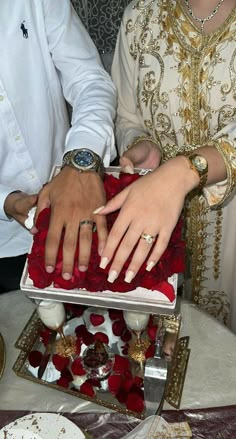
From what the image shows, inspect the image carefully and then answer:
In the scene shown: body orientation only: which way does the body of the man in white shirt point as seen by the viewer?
toward the camera

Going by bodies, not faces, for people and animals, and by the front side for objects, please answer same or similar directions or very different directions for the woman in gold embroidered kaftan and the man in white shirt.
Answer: same or similar directions

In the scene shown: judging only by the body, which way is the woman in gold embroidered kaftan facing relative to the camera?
toward the camera

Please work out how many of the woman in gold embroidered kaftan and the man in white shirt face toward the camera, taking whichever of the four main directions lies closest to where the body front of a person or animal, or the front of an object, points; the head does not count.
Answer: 2
